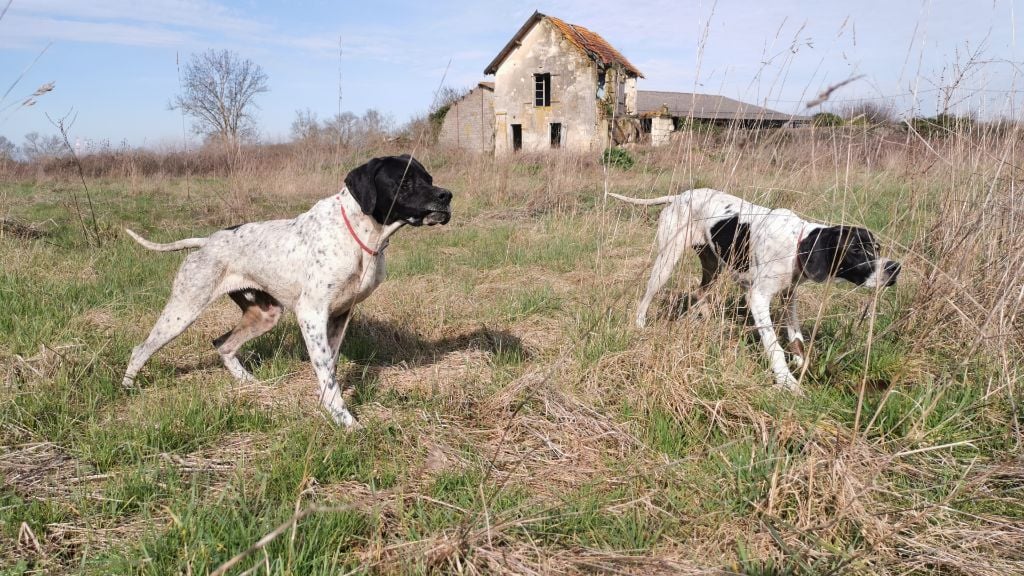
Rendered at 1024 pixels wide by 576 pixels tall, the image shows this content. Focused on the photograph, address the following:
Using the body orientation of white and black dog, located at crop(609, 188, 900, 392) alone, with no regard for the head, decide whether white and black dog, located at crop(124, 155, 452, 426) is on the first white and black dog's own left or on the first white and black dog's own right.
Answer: on the first white and black dog's own right

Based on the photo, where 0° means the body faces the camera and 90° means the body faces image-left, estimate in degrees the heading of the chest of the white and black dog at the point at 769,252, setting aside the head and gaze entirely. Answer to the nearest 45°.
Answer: approximately 315°

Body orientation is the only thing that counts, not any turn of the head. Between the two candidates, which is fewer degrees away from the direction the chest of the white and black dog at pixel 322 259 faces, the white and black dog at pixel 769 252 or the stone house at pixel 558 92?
the white and black dog

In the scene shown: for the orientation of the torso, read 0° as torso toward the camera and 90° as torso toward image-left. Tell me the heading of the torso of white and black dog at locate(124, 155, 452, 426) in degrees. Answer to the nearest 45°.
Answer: approximately 315°

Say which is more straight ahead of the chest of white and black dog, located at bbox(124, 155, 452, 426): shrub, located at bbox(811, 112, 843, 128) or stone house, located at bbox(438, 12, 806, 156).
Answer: the shrub

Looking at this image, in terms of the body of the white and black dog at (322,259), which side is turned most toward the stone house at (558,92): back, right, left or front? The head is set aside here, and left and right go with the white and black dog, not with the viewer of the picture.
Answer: left

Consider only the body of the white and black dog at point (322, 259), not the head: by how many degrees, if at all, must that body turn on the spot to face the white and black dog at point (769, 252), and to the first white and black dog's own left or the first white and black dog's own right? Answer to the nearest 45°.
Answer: approximately 45° to the first white and black dog's own left
